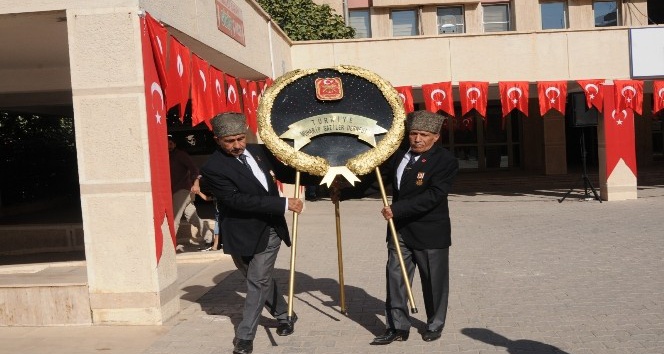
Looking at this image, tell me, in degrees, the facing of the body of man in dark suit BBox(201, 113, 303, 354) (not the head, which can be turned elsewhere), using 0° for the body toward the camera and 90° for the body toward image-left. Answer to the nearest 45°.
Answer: approximately 315°

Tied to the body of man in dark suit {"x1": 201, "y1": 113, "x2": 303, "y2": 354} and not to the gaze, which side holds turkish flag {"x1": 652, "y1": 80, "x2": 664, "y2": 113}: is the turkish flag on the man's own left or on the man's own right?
on the man's own left

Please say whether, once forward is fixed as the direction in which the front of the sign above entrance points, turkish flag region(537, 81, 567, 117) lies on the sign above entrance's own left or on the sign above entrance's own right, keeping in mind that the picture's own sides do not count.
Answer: on the sign above entrance's own left

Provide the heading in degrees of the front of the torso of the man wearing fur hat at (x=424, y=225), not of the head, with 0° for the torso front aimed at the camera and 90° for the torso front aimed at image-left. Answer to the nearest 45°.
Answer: approximately 45°

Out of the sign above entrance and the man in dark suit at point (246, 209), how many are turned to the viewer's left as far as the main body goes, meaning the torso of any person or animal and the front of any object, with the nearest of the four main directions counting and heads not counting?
0

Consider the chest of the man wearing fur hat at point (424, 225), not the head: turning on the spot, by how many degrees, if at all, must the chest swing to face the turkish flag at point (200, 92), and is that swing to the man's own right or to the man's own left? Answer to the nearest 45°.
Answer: approximately 90° to the man's own right

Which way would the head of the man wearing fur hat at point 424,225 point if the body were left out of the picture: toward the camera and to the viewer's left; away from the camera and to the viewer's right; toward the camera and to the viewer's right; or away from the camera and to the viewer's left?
toward the camera and to the viewer's left

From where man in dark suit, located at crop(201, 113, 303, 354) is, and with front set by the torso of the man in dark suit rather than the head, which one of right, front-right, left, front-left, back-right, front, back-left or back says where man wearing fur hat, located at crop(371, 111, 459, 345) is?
front-left

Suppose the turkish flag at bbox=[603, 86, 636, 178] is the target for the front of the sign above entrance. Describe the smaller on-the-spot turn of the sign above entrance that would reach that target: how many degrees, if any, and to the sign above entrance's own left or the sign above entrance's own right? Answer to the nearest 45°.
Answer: approximately 90° to the sign above entrance's own left

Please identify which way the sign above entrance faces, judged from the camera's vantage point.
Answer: facing the viewer and to the right of the viewer

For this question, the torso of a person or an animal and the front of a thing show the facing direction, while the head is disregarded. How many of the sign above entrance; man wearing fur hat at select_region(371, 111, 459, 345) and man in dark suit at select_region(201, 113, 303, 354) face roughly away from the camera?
0

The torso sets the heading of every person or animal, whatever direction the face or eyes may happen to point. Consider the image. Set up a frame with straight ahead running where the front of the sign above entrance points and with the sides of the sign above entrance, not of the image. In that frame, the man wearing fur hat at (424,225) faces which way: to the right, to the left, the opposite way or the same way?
to the right
